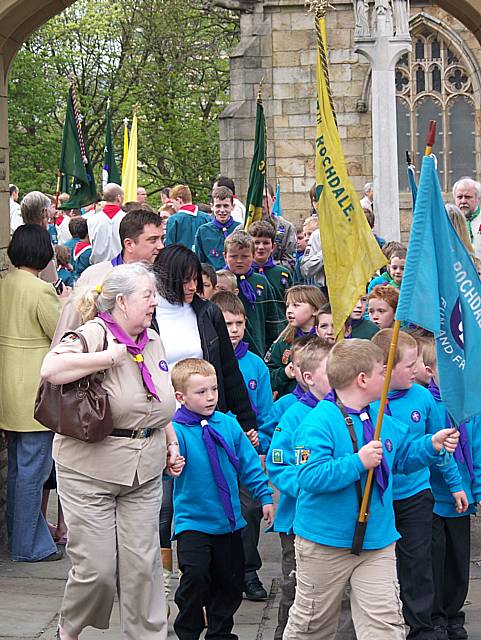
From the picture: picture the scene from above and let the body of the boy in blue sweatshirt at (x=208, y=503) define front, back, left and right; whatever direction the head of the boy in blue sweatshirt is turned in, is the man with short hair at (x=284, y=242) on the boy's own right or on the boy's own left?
on the boy's own left

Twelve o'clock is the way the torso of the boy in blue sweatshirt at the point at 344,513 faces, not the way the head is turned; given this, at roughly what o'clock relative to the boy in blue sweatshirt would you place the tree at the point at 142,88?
The tree is roughly at 7 o'clock from the boy in blue sweatshirt.

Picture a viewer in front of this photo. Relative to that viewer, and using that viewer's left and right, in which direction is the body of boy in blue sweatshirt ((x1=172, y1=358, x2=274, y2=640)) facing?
facing the viewer and to the right of the viewer

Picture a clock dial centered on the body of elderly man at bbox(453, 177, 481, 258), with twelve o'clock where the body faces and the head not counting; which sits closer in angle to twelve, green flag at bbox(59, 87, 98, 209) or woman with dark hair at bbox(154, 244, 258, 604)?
the woman with dark hair

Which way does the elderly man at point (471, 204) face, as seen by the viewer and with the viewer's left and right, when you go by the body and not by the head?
facing the viewer and to the left of the viewer

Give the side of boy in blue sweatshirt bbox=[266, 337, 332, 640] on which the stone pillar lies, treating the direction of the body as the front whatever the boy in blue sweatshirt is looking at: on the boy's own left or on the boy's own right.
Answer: on the boy's own left

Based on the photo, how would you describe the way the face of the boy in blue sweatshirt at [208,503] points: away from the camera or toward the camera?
toward the camera

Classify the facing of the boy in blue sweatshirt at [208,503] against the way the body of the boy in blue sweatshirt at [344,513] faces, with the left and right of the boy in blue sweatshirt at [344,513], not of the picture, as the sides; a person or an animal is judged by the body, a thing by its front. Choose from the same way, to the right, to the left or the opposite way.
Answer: the same way

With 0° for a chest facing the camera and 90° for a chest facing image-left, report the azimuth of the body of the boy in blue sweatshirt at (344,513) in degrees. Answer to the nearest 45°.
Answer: approximately 315°

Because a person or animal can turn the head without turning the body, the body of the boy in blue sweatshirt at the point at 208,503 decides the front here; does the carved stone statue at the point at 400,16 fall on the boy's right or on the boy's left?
on the boy's left

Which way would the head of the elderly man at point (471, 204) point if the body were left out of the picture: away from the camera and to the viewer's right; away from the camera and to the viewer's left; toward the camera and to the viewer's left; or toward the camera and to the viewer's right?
toward the camera and to the viewer's left

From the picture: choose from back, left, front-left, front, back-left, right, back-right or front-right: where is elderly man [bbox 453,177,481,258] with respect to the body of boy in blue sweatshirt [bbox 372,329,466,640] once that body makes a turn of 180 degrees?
front-right
